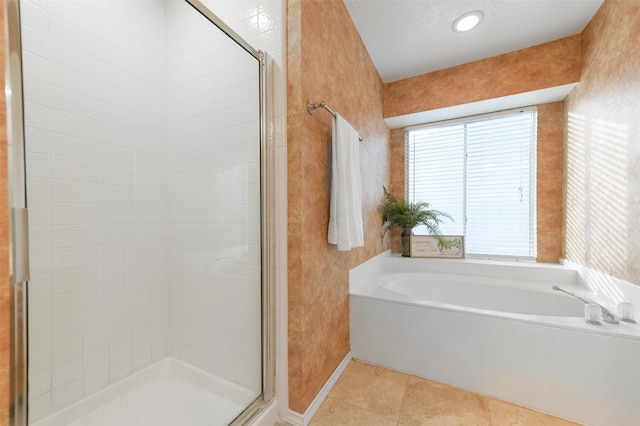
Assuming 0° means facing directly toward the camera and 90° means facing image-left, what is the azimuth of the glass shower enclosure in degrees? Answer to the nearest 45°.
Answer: approximately 315°

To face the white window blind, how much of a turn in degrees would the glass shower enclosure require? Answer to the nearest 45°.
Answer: approximately 45° to its left

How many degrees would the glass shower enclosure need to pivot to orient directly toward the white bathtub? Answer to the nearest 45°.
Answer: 0° — it already faces it
